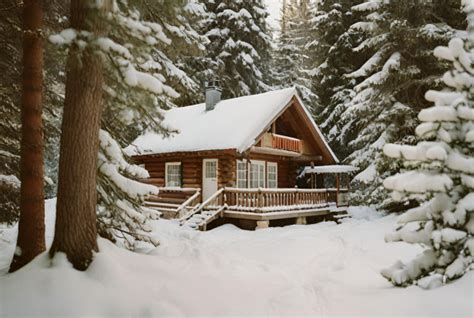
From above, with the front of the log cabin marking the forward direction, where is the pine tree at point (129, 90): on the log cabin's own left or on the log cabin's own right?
on the log cabin's own right

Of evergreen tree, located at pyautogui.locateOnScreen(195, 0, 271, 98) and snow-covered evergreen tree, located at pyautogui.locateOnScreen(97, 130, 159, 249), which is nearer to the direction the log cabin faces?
the snow-covered evergreen tree

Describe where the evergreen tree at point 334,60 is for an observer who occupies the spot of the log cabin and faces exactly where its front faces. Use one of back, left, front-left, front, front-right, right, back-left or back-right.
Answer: left

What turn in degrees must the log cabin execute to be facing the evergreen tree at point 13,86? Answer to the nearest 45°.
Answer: approximately 90° to its right

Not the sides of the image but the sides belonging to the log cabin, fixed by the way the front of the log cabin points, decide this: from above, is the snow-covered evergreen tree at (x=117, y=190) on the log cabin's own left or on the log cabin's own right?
on the log cabin's own right

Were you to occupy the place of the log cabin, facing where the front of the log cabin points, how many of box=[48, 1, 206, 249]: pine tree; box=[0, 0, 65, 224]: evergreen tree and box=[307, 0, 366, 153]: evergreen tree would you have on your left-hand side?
1

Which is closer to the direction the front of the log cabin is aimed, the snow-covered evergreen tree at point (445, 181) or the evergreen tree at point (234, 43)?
the snow-covered evergreen tree

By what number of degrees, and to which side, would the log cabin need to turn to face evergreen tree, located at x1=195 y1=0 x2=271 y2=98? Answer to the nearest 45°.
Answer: approximately 135° to its left

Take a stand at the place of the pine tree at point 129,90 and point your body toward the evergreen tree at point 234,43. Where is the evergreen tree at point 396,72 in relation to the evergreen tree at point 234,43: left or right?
right
